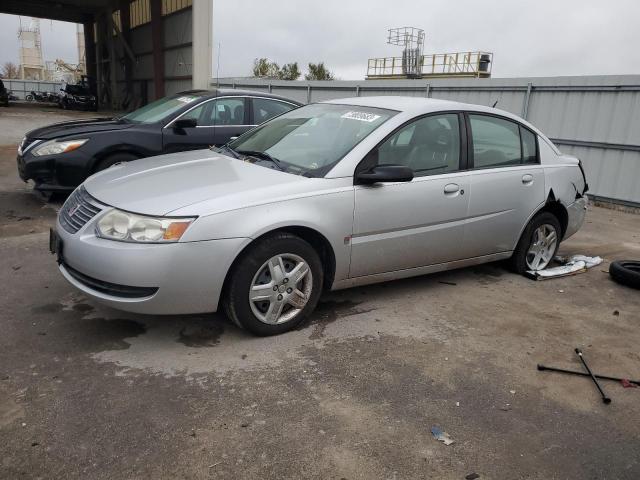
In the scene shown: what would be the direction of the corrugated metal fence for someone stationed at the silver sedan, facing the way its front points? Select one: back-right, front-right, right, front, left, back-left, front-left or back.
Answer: back

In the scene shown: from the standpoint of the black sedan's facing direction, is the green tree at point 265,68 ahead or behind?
behind

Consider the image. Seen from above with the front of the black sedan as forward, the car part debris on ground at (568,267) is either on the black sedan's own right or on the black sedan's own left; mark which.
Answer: on the black sedan's own left

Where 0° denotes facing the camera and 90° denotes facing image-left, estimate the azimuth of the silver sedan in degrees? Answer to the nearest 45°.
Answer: approximately 45°

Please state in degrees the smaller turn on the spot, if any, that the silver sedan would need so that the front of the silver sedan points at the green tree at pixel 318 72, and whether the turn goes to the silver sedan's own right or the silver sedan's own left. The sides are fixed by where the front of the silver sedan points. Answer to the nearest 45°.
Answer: approximately 135° to the silver sedan's own right

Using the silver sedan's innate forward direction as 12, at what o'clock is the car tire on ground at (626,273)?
The car tire on ground is roughly at 7 o'clock from the silver sedan.

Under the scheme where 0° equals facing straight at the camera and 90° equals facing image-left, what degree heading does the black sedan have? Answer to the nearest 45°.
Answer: approximately 45°

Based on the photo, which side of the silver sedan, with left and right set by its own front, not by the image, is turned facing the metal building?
right

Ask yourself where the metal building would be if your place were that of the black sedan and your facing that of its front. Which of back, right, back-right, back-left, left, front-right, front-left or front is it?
back-right
